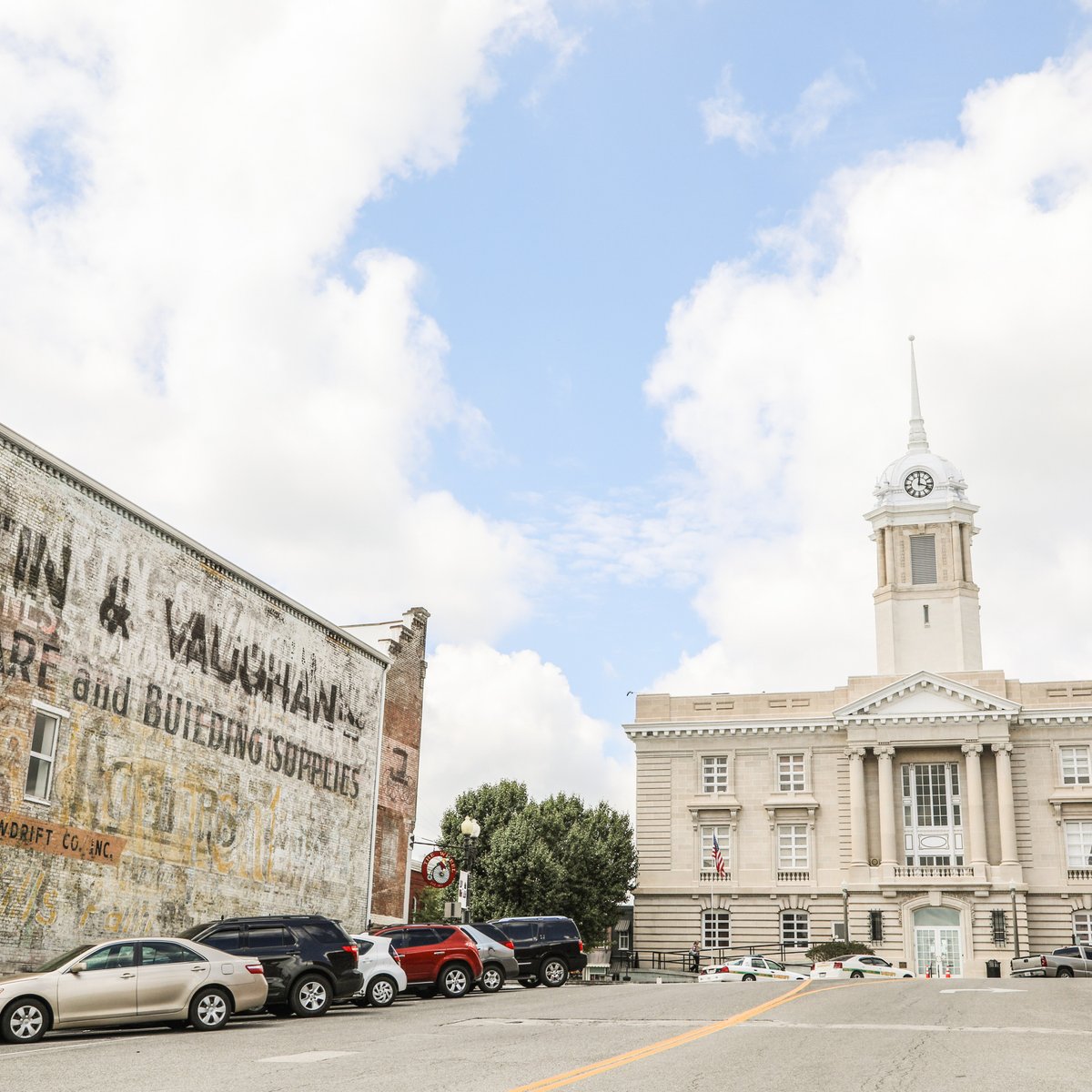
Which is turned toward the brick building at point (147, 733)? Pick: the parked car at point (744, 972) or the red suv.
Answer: the red suv

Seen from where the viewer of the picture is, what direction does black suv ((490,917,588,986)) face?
facing to the left of the viewer

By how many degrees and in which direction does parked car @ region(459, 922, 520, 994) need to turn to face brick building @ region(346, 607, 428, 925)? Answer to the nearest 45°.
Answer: approximately 90° to its right

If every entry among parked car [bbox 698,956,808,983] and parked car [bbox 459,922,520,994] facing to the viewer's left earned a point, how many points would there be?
1

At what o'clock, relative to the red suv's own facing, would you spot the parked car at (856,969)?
The parked car is roughly at 4 o'clock from the red suv.

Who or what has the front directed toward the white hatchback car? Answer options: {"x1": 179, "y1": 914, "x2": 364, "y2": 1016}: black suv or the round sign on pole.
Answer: the round sign on pole

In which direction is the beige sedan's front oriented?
to the viewer's left

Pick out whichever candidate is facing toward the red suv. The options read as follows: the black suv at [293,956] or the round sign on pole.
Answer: the round sign on pole

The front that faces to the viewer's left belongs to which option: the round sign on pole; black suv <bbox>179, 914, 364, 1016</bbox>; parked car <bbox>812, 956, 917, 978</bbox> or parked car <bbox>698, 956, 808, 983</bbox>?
the black suv

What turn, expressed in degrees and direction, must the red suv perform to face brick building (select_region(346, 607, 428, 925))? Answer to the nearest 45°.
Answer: approximately 90° to its right

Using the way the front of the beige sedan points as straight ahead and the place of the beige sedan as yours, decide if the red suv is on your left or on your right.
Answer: on your right

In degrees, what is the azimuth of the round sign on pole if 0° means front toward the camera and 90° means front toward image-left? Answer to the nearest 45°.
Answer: approximately 0°
